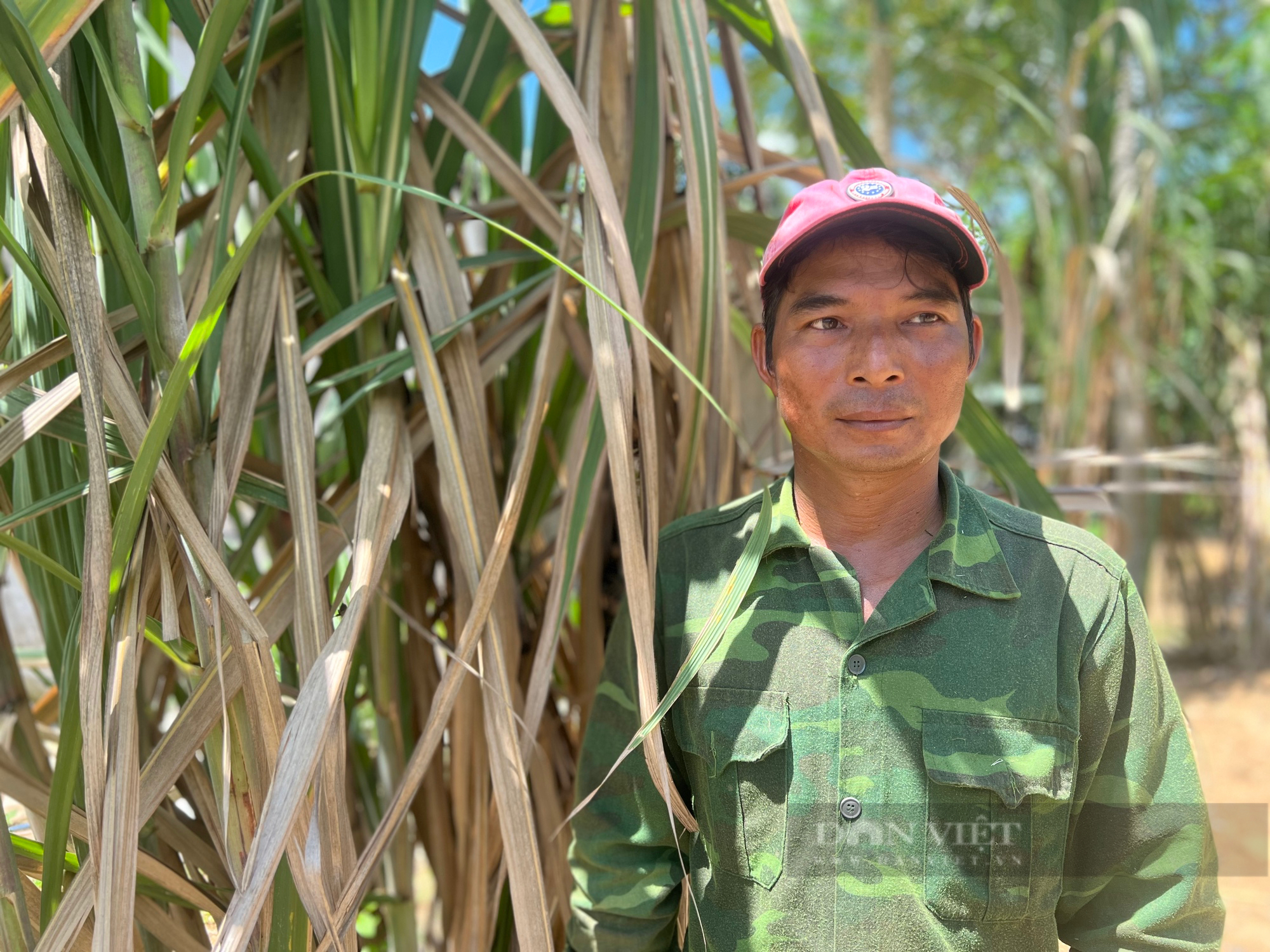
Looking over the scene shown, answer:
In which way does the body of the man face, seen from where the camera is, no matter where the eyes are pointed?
toward the camera

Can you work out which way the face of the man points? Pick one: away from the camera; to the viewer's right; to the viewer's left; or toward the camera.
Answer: toward the camera
